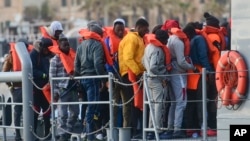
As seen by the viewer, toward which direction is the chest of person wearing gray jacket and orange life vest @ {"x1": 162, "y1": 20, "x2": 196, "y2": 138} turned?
to the viewer's right

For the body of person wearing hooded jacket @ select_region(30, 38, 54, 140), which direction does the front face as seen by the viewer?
to the viewer's right

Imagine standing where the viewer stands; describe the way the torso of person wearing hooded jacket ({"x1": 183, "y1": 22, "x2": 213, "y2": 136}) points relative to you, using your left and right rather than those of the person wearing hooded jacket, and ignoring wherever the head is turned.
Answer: facing to the left of the viewer

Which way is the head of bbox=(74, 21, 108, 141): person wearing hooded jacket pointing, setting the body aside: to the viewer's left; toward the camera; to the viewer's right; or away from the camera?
away from the camera

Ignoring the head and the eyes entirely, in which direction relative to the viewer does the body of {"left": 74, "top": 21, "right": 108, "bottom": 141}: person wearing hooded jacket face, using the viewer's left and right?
facing away from the viewer and to the right of the viewer

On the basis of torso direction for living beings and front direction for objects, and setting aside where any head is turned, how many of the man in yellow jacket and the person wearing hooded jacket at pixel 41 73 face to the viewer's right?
2

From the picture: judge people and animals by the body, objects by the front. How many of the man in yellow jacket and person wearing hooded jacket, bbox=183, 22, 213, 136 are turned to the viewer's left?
1

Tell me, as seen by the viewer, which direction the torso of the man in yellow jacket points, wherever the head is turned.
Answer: to the viewer's right
